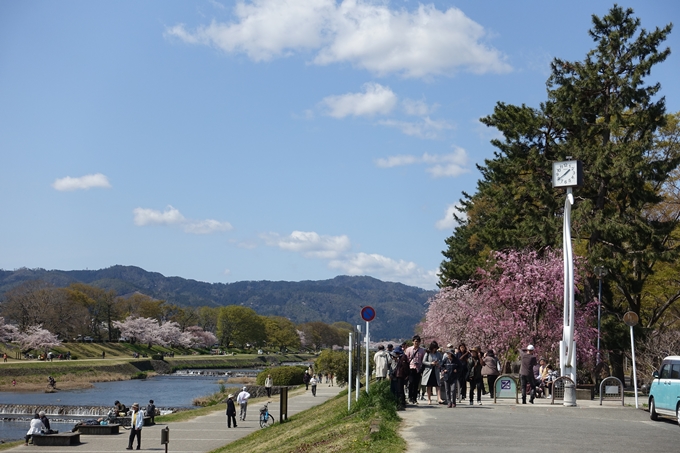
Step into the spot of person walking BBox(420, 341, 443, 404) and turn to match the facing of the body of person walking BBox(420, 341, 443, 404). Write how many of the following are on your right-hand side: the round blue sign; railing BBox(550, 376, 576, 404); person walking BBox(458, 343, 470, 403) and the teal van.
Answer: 1

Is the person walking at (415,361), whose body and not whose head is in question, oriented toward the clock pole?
no

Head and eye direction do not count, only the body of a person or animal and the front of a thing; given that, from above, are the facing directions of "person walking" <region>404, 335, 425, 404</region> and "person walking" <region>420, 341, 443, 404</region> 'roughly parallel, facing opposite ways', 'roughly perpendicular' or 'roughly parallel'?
roughly parallel

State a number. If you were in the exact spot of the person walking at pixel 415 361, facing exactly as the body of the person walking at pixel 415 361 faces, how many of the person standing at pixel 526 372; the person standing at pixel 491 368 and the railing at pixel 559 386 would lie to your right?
0

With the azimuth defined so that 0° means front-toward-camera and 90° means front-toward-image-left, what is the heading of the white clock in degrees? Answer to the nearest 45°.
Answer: approximately 45°

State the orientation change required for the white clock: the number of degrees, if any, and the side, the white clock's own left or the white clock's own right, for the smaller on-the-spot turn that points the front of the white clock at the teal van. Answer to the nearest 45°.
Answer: approximately 45° to the white clock's own left

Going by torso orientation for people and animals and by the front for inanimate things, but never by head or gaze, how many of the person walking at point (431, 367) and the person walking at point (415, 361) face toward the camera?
2

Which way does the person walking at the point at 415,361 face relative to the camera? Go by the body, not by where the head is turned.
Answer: toward the camera
